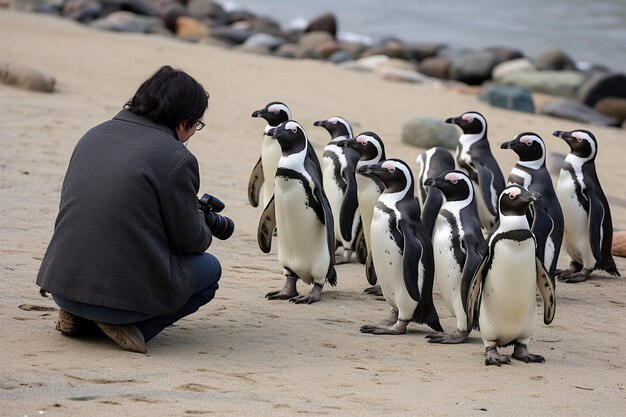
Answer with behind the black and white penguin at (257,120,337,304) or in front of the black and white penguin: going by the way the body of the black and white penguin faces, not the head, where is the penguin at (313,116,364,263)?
behind

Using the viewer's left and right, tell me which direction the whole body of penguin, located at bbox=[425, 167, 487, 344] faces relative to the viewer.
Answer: facing to the left of the viewer

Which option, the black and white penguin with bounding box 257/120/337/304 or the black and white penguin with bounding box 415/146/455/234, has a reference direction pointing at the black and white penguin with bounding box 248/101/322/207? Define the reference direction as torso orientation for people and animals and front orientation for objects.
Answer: the black and white penguin with bounding box 415/146/455/234

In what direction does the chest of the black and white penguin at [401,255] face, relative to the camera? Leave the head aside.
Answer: to the viewer's left

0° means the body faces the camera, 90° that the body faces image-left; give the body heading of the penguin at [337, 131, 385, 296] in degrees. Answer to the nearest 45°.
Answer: approximately 90°

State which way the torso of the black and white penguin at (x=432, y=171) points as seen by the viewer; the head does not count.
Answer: to the viewer's left

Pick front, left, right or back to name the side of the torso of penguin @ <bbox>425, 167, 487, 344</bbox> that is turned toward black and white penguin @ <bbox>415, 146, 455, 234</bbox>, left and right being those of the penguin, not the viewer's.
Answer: right
